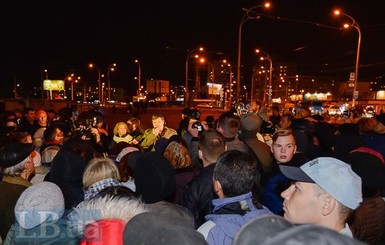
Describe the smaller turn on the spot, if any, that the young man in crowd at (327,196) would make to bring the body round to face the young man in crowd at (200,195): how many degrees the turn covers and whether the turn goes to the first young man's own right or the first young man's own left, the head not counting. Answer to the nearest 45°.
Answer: approximately 45° to the first young man's own right

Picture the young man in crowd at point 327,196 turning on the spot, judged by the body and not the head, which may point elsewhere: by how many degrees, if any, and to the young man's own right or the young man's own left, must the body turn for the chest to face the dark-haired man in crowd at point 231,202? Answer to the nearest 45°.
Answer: approximately 45° to the young man's own right

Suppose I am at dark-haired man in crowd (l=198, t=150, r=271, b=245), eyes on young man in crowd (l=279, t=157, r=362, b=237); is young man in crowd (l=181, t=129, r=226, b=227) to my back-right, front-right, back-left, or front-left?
back-left

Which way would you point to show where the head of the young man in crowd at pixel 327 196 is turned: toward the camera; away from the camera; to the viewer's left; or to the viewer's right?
to the viewer's left

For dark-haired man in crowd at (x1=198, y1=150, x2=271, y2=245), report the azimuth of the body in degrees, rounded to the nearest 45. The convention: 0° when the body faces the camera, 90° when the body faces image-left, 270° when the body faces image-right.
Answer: approximately 135°

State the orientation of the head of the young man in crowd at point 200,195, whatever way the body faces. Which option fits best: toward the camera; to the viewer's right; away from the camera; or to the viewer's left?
away from the camera
